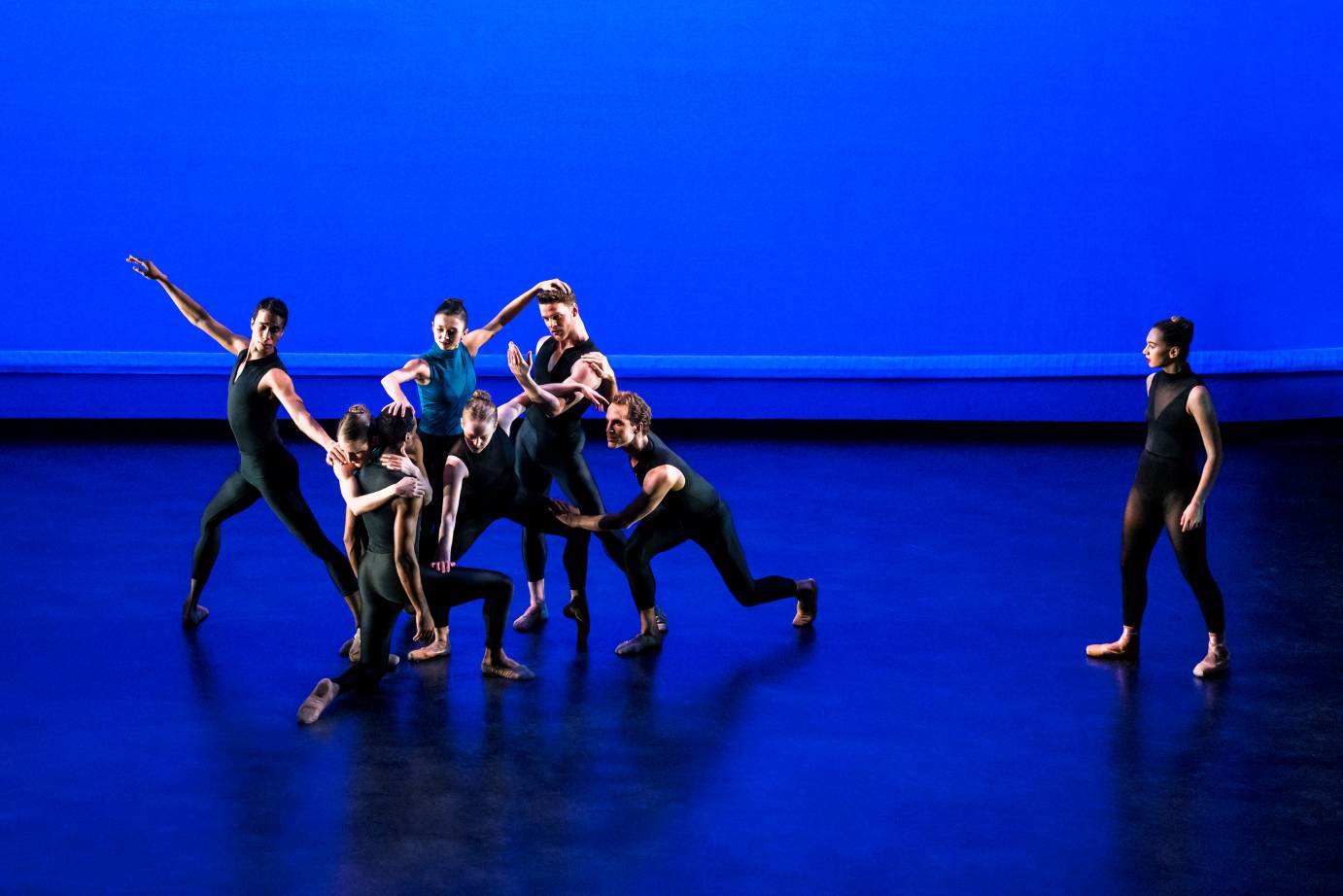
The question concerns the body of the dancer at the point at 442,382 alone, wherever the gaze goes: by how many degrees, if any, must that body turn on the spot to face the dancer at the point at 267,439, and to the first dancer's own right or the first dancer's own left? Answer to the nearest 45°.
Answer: approximately 90° to the first dancer's own right

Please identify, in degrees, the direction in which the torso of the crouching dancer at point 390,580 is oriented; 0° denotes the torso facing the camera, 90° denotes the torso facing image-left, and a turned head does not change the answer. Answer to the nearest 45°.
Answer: approximately 225°

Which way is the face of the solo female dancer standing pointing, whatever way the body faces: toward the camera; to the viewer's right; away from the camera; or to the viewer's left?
to the viewer's left

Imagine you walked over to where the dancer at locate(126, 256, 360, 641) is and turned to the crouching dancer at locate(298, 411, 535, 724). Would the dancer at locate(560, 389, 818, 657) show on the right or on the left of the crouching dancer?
left

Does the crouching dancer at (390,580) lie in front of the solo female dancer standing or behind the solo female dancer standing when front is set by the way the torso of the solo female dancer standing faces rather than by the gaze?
in front

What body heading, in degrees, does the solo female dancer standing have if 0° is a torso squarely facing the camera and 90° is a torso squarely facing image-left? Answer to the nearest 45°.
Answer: approximately 45°

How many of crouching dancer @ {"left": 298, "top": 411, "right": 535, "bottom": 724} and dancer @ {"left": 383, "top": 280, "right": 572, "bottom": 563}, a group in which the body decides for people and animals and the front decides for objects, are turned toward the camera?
1

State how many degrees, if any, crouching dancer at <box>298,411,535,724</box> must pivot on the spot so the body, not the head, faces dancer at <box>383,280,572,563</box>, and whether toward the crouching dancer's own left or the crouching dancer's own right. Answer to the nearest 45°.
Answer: approximately 45° to the crouching dancer's own left

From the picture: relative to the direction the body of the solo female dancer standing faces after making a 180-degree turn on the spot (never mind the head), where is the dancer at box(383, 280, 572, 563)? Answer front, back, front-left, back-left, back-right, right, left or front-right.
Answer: back-left

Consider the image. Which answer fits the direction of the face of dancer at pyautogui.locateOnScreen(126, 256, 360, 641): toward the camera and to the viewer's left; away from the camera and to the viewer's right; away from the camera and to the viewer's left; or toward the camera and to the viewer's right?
toward the camera and to the viewer's right

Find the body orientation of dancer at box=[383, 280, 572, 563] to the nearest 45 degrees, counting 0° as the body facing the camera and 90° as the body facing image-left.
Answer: approximately 0°
